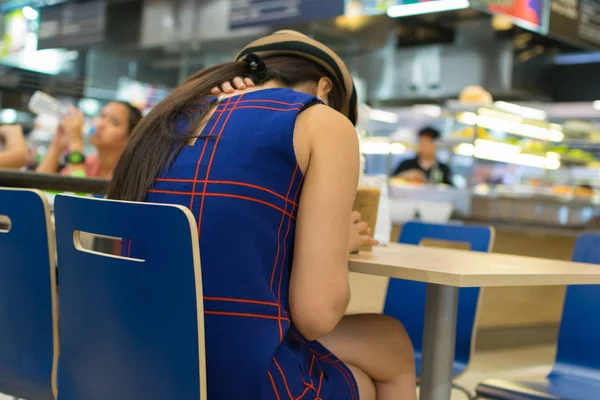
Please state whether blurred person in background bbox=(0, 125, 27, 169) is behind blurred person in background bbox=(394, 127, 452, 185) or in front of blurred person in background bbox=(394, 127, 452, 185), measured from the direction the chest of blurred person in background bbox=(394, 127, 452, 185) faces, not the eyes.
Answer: in front

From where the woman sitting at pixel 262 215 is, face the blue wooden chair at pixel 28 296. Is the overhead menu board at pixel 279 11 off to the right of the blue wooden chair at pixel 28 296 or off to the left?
right

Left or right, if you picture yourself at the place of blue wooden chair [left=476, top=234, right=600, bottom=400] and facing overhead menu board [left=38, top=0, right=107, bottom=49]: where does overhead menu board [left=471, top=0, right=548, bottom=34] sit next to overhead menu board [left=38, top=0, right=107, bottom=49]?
right

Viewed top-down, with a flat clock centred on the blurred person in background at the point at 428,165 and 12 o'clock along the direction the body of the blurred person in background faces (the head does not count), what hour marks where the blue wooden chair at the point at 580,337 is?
The blue wooden chair is roughly at 12 o'clock from the blurred person in background.

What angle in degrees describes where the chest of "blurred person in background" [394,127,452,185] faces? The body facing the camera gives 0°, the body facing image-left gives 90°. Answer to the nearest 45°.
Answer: approximately 0°

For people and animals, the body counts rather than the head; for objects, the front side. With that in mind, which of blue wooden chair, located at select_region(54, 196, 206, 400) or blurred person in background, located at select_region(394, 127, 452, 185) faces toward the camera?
the blurred person in background

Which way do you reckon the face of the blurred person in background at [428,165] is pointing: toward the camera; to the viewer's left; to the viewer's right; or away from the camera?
toward the camera

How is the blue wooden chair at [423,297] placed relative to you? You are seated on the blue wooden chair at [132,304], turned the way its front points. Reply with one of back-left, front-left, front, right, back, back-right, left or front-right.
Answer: front

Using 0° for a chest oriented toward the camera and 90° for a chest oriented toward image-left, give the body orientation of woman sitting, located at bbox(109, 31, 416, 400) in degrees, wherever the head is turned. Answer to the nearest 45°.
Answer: approximately 225°

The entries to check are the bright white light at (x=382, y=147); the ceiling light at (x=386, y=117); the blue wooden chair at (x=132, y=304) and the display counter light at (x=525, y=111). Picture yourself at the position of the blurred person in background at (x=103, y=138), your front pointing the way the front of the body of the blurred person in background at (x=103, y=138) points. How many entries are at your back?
3

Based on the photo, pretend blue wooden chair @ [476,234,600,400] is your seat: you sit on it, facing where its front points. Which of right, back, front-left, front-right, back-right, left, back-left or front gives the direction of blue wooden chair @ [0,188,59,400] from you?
front

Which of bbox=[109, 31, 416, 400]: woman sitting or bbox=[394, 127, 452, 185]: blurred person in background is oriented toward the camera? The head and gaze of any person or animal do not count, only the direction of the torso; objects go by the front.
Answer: the blurred person in background

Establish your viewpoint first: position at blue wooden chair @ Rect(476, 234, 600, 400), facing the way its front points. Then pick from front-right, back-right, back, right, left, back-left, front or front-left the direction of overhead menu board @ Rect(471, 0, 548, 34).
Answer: back-right

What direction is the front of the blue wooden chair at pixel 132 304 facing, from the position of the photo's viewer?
facing away from the viewer and to the right of the viewer

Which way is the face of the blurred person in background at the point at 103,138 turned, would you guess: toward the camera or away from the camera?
toward the camera
